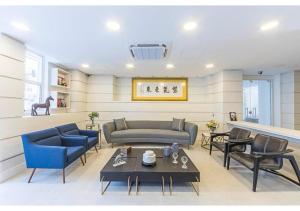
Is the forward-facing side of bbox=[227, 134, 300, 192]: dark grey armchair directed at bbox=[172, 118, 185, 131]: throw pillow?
no

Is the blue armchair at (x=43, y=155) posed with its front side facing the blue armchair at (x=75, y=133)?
no

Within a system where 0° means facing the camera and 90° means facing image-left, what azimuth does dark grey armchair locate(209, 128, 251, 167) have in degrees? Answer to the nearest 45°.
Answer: approximately 45°

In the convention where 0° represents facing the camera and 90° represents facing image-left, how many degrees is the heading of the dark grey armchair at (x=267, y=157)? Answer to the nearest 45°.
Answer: approximately 45°

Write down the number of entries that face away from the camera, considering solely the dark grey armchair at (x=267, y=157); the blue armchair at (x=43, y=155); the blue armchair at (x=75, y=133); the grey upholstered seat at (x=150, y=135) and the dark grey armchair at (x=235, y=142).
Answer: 0

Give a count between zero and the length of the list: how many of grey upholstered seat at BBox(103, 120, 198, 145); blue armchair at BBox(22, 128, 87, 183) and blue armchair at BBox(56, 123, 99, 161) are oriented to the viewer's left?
0

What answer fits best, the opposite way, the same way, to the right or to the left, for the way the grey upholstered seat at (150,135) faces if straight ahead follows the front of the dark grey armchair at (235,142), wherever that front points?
to the left

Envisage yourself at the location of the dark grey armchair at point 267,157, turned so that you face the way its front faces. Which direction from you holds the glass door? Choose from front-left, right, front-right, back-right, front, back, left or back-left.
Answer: back-right

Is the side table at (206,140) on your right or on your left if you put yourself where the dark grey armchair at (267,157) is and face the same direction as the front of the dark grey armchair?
on your right

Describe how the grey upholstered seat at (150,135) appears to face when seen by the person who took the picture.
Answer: facing the viewer

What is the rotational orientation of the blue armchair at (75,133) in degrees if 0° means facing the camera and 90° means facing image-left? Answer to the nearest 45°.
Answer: approximately 315°

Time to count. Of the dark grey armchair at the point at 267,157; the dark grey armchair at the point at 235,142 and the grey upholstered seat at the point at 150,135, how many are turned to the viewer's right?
0

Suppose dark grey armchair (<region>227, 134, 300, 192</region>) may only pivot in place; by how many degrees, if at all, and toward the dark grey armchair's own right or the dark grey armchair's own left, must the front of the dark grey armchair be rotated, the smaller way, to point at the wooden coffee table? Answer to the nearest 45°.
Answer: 0° — it already faces it

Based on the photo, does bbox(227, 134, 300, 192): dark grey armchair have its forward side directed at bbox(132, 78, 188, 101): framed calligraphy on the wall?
no

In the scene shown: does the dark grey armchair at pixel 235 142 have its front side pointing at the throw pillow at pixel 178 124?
no
